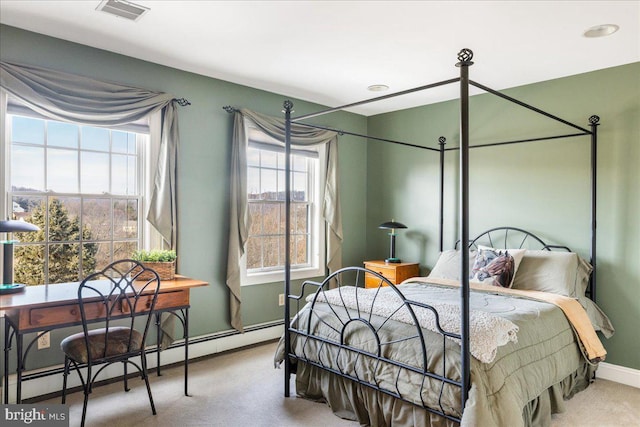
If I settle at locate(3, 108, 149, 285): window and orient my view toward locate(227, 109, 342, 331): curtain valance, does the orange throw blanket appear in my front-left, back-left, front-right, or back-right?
front-right

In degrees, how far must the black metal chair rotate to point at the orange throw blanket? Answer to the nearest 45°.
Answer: approximately 135° to its right

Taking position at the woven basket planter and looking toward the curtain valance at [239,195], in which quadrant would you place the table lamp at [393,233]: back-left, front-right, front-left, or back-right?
front-right

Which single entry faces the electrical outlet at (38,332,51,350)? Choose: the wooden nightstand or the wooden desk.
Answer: the wooden nightstand

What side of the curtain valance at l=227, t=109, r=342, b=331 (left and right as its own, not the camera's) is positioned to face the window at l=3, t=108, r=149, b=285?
right

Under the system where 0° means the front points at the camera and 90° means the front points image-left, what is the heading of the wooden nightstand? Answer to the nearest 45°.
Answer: approximately 45°

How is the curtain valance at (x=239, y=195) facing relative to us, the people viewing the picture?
facing the viewer and to the right of the viewer

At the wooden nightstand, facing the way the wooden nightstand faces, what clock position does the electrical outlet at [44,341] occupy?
The electrical outlet is roughly at 12 o'clock from the wooden nightstand.

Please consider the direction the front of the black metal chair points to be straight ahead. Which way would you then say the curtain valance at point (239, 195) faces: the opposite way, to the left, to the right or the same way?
the opposite way

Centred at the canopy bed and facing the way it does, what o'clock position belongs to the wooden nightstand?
The wooden nightstand is roughly at 4 o'clock from the canopy bed.

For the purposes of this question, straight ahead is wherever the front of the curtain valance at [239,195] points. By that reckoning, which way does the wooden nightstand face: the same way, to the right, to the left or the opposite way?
to the right

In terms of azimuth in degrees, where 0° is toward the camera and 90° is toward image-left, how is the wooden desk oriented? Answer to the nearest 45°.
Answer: approximately 0°

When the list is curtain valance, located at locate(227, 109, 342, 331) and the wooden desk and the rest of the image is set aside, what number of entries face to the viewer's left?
0

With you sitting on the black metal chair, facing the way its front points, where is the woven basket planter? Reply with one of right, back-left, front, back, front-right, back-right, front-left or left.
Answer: right

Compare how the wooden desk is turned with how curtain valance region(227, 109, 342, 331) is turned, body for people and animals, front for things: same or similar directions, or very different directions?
same or similar directions

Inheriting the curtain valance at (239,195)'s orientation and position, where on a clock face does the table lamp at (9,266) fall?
The table lamp is roughly at 3 o'clock from the curtain valance.

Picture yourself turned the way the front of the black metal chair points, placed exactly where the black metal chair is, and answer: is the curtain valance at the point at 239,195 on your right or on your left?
on your right
